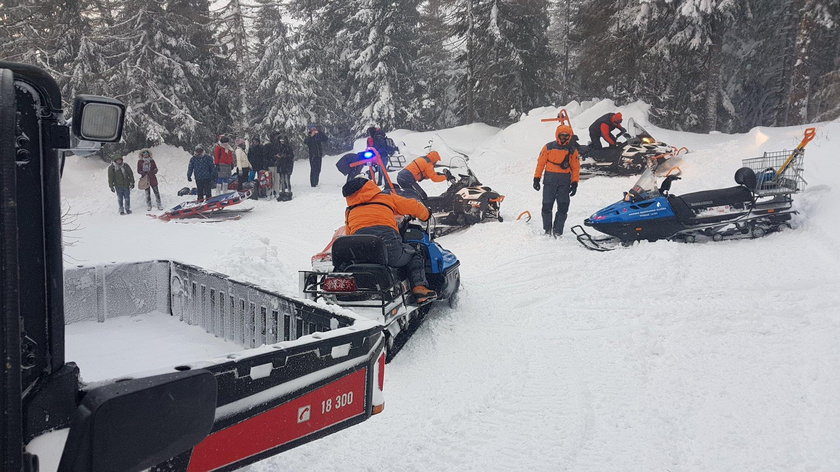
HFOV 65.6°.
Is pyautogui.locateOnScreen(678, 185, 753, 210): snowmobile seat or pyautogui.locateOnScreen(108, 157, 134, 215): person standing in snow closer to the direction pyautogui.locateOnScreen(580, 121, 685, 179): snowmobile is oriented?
the snowmobile seat

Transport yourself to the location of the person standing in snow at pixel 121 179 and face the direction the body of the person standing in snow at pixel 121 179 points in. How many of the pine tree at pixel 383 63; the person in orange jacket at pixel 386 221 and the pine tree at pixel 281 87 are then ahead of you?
1

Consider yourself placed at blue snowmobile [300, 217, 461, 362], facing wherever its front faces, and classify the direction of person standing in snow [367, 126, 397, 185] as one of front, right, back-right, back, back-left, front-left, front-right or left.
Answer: front-left

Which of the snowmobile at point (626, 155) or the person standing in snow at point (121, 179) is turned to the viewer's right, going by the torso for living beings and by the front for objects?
the snowmobile

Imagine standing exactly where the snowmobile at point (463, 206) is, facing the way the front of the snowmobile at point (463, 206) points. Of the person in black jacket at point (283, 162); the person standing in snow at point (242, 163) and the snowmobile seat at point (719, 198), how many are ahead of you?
1

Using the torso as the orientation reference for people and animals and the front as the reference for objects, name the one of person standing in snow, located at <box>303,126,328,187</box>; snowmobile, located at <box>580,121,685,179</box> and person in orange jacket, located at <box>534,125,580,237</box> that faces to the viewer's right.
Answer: the snowmobile

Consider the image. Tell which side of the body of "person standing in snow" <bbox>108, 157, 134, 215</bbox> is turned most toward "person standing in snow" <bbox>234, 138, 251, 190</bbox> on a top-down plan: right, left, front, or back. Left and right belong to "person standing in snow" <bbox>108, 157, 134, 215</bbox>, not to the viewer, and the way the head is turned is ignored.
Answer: left

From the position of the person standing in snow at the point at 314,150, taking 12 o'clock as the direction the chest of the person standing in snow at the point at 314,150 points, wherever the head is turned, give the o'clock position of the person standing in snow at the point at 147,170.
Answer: the person standing in snow at the point at 147,170 is roughly at 2 o'clock from the person standing in snow at the point at 314,150.

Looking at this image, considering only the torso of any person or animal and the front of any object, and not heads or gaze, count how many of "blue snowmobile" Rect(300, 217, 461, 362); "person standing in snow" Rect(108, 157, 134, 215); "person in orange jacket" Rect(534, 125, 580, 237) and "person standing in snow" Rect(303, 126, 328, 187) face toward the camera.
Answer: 3

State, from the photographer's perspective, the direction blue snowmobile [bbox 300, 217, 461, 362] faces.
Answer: facing away from the viewer and to the right of the viewer

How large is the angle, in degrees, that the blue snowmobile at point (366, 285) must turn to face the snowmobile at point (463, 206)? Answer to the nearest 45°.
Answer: approximately 45° to its left

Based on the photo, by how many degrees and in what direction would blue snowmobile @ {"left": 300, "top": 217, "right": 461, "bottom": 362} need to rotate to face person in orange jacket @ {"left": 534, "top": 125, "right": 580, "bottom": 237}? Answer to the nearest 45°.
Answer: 0° — it already faces them

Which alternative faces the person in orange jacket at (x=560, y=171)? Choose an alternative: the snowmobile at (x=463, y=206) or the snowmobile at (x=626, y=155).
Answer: the snowmobile at (x=463, y=206)

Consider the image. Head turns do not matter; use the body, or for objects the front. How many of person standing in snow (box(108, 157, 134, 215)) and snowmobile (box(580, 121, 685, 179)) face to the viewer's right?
1

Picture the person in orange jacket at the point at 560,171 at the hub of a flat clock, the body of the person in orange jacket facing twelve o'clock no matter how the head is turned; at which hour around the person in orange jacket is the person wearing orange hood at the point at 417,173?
The person wearing orange hood is roughly at 3 o'clock from the person in orange jacket.

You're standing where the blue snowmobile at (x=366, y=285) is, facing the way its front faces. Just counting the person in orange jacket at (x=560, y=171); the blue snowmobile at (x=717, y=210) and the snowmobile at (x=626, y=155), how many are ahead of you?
3
